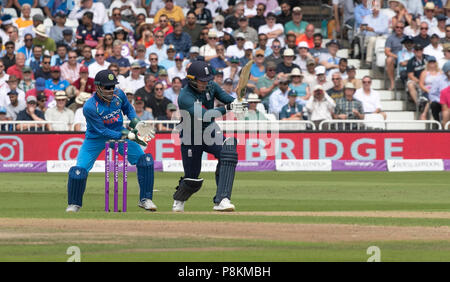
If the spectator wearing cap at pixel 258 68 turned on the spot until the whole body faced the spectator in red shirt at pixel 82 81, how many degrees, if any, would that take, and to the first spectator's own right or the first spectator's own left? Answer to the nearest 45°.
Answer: approximately 90° to the first spectator's own right

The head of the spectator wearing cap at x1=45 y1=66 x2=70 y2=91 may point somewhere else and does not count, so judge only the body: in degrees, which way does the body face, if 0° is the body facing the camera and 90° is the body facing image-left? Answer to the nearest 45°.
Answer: approximately 0°

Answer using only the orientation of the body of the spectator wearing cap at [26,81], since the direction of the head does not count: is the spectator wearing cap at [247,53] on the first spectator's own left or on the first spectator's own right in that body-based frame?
on the first spectator's own left

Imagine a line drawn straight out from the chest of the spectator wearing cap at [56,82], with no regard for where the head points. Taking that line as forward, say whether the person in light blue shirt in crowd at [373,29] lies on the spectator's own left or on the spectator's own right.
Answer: on the spectator's own left
